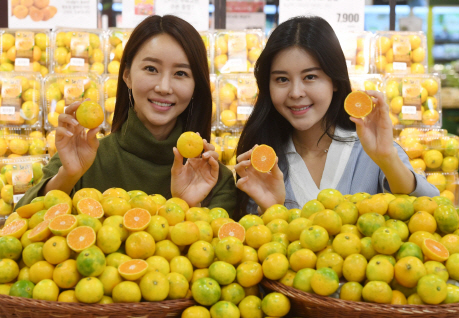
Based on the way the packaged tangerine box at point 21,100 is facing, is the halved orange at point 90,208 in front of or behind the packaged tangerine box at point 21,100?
in front

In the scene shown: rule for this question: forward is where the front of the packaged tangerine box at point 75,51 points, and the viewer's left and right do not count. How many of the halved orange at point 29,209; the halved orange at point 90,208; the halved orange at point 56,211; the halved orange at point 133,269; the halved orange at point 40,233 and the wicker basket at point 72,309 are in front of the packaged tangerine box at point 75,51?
6

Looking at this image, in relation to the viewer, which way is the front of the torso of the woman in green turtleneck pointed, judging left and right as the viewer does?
facing the viewer

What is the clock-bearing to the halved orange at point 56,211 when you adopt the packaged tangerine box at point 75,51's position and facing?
The halved orange is roughly at 12 o'clock from the packaged tangerine box.

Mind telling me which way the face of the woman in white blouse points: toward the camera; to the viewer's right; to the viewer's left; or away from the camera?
toward the camera

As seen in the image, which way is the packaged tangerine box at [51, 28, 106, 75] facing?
toward the camera

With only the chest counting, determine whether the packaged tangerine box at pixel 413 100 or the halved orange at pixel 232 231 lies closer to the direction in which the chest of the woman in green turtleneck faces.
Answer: the halved orange

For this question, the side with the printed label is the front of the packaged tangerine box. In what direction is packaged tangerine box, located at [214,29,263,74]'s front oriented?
toward the camera

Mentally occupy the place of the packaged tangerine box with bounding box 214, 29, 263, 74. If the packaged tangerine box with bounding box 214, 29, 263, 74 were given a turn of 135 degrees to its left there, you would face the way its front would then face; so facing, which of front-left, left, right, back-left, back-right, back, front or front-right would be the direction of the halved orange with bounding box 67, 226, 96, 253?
back-right

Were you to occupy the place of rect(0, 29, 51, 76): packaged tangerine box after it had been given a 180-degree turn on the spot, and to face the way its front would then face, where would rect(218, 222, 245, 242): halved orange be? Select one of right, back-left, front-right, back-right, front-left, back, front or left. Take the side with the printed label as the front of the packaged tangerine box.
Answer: back

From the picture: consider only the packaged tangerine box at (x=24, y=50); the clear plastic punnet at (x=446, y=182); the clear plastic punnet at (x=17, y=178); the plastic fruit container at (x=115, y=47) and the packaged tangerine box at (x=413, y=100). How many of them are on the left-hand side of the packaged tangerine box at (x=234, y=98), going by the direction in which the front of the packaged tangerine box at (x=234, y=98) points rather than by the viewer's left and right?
2

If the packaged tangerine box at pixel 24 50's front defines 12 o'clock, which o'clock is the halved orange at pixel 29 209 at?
The halved orange is roughly at 12 o'clock from the packaged tangerine box.

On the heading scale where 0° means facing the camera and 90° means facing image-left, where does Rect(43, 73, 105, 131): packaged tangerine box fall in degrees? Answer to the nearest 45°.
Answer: approximately 0°

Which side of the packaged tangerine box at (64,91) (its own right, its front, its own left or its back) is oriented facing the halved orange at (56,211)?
front

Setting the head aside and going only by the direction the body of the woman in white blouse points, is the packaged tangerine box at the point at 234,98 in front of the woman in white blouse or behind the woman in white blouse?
behind

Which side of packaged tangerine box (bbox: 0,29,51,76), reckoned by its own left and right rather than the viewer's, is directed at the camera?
front

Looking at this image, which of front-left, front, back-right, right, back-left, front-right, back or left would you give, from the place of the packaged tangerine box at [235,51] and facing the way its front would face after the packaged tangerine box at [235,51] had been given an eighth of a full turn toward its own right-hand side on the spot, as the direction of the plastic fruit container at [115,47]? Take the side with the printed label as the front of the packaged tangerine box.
front-right

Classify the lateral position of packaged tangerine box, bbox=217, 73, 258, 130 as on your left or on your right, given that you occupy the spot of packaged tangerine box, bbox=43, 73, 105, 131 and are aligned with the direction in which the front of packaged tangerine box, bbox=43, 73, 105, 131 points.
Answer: on your left
